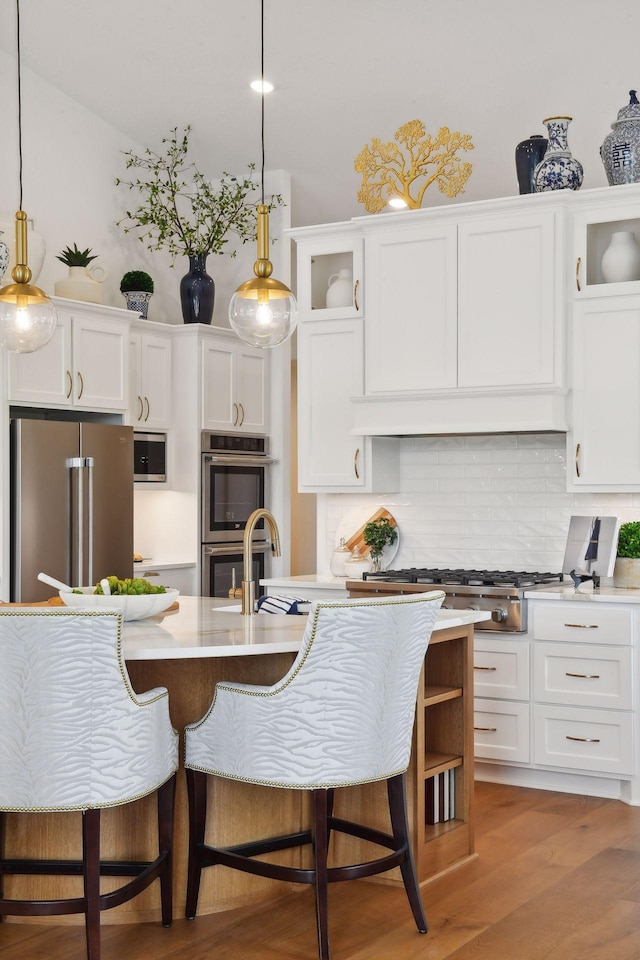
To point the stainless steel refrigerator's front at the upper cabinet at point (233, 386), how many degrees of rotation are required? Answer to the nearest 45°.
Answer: approximately 90° to its left

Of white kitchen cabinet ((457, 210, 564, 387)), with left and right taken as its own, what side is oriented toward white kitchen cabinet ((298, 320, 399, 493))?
right

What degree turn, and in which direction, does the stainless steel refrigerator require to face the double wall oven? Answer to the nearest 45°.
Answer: approximately 90° to its left

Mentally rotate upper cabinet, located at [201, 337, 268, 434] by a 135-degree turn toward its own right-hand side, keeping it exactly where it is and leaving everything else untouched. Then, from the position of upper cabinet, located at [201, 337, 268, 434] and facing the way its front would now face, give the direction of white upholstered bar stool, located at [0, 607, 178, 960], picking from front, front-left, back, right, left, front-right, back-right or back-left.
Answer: left

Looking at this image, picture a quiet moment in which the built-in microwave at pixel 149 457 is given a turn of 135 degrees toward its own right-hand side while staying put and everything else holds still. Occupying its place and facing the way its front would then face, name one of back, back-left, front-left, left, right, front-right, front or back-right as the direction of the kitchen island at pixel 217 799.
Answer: left

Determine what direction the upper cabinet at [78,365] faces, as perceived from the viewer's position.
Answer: facing the viewer and to the right of the viewer
